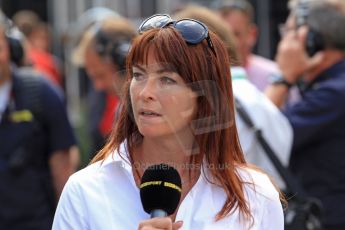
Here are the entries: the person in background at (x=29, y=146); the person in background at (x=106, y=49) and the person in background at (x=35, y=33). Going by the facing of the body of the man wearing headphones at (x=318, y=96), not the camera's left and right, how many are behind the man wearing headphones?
0

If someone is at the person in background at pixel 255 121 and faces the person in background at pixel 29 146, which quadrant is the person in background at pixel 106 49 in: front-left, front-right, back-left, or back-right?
front-right

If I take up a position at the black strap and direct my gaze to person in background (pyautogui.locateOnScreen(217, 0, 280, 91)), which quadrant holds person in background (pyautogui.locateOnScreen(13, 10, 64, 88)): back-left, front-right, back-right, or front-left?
front-left

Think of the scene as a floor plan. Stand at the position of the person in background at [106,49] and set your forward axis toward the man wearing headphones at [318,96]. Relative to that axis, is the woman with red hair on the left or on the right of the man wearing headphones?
right

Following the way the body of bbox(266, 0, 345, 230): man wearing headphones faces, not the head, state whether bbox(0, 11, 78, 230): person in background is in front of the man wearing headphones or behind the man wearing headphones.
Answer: in front

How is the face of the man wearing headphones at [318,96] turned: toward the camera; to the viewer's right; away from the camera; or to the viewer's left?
to the viewer's left

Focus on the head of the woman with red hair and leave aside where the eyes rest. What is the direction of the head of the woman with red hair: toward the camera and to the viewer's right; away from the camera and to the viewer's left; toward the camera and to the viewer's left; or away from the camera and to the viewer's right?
toward the camera and to the viewer's left

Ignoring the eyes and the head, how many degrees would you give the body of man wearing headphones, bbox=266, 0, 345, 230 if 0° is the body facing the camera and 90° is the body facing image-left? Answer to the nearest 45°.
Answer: approximately 90°
